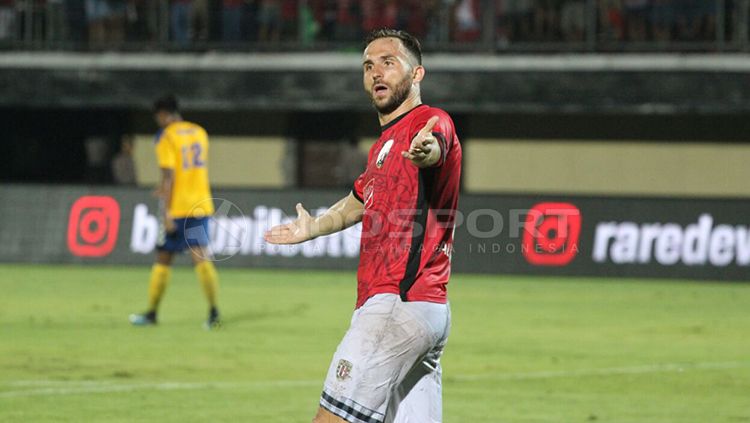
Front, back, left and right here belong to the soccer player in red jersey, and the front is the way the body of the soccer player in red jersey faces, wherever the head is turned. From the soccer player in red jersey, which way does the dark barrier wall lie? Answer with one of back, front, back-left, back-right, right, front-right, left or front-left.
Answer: back-right

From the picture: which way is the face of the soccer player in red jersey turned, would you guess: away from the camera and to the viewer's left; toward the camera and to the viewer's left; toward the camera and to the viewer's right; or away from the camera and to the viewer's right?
toward the camera and to the viewer's left

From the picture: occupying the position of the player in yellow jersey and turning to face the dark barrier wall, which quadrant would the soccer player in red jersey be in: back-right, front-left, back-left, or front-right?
back-right

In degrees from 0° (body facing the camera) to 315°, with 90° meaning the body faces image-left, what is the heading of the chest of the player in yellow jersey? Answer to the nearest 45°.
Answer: approximately 135°

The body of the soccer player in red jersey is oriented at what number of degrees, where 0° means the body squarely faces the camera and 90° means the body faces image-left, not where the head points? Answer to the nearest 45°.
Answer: approximately 45°

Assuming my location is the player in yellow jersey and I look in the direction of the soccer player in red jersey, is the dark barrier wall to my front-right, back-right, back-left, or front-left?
back-left

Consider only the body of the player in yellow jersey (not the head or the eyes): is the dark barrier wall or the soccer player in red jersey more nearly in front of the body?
the dark barrier wall

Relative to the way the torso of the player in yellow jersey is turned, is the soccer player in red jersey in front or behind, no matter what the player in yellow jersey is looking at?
behind

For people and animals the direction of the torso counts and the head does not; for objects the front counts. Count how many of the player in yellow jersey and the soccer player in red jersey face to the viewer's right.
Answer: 0
